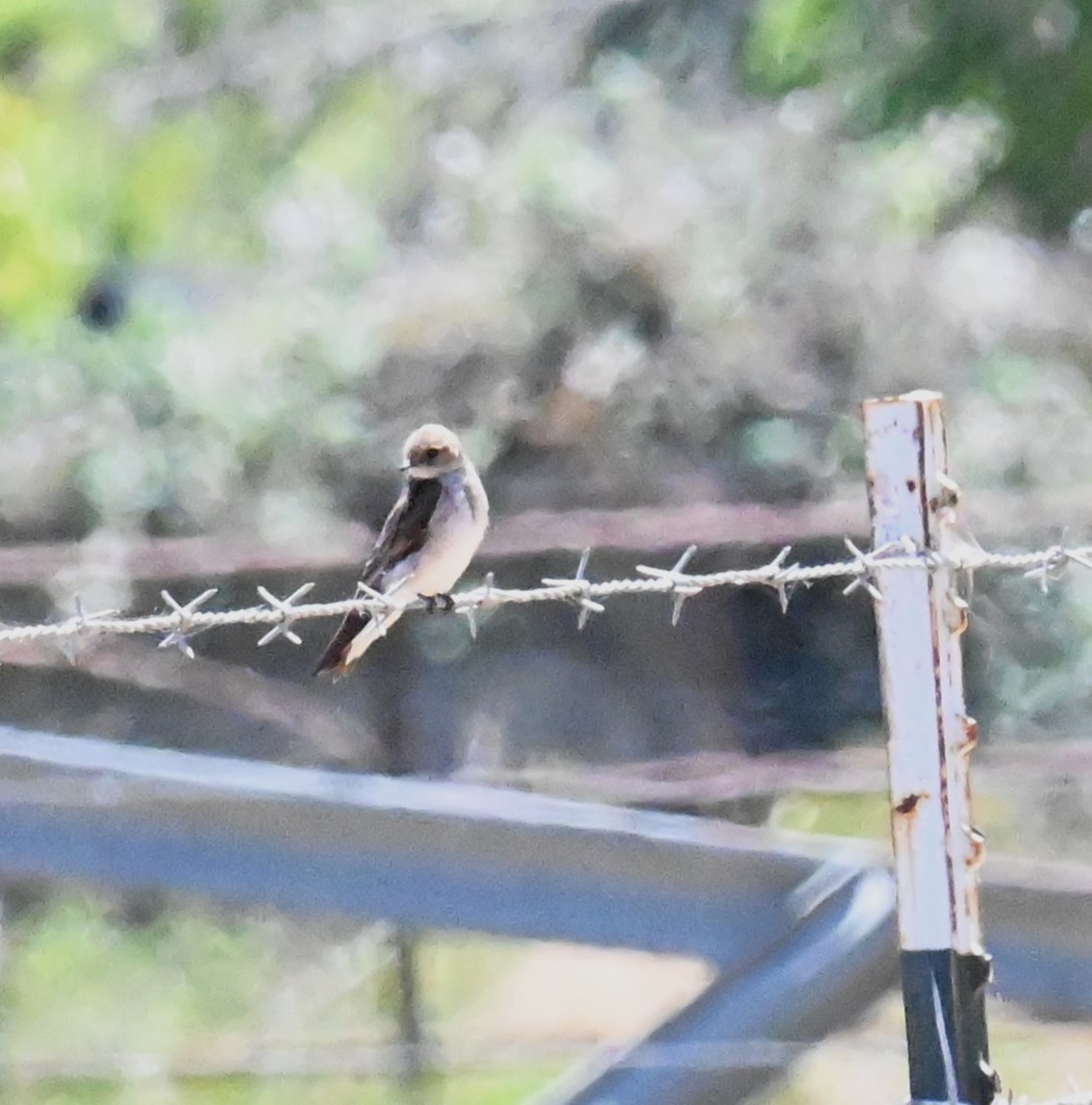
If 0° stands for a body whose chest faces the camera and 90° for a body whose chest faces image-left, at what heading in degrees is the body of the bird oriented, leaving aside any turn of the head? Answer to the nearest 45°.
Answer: approximately 315°
